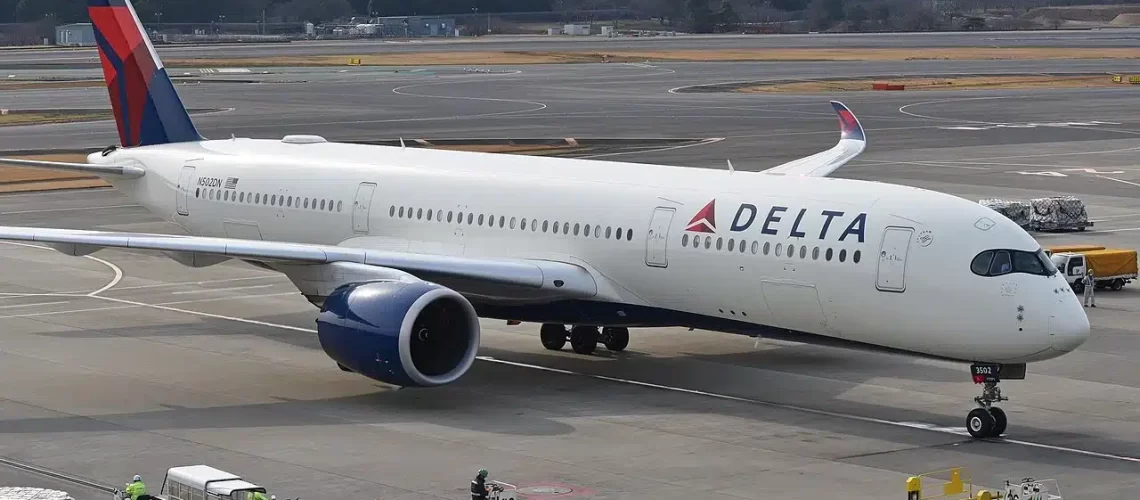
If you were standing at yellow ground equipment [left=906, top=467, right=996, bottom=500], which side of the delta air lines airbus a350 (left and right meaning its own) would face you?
front

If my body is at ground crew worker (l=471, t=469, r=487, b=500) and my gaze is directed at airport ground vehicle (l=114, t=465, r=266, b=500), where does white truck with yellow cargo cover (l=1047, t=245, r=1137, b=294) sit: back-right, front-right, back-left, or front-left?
back-right

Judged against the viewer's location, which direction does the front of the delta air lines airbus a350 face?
facing the viewer and to the right of the viewer

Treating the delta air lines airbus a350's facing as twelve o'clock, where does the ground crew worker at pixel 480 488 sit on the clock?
The ground crew worker is roughly at 2 o'clock from the delta air lines airbus a350.

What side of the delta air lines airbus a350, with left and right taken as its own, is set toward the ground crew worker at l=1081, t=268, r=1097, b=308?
left

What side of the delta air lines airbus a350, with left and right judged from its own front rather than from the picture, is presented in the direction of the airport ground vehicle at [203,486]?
right

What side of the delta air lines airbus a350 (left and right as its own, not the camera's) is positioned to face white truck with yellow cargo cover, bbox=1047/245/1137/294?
left
